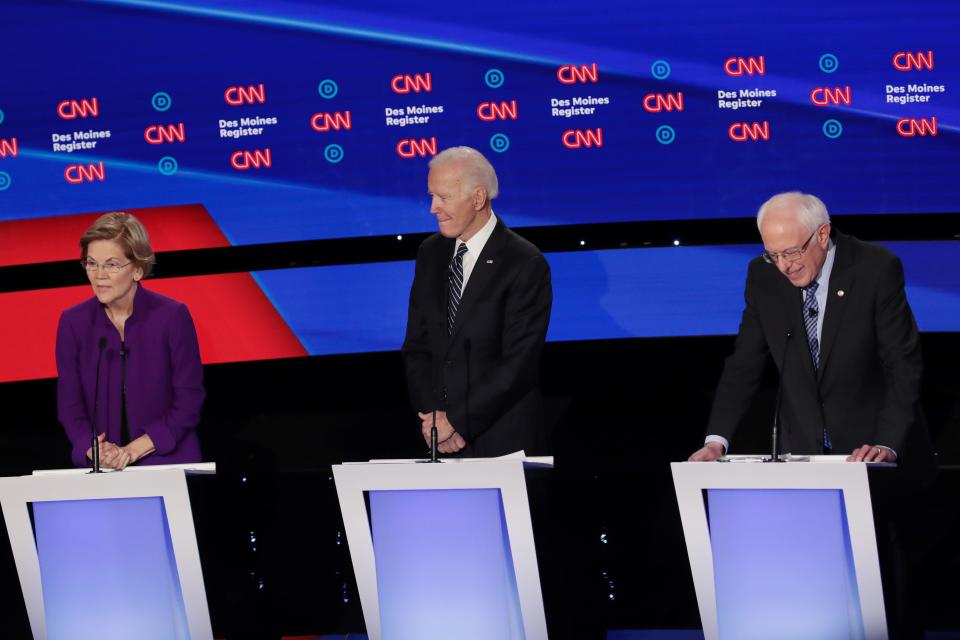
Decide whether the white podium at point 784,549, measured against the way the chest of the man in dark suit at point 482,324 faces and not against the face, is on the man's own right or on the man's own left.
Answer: on the man's own left

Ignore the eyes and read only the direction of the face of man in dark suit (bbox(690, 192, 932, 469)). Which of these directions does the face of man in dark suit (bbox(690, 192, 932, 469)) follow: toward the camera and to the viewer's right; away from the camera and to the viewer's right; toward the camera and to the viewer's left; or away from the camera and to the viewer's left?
toward the camera and to the viewer's left

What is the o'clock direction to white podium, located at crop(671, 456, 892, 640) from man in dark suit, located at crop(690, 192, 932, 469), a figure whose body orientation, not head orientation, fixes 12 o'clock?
The white podium is roughly at 11 o'clock from the man in dark suit.

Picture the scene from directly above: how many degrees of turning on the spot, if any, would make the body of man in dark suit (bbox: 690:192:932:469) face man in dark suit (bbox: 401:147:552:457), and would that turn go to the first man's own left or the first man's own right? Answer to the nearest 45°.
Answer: approximately 45° to the first man's own right

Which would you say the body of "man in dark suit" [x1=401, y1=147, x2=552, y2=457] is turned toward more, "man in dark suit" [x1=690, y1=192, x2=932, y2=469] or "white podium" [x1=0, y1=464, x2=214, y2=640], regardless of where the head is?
the white podium

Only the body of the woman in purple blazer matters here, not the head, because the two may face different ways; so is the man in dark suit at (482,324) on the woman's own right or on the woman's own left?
on the woman's own left

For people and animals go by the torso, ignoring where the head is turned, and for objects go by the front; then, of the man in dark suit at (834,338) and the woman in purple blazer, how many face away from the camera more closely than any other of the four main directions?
0

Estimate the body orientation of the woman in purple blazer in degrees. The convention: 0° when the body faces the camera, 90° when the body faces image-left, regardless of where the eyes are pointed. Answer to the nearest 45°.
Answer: approximately 45°

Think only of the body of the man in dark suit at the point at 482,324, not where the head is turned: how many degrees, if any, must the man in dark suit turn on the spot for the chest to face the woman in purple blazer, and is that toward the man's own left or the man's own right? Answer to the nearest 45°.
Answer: approximately 45° to the man's own right

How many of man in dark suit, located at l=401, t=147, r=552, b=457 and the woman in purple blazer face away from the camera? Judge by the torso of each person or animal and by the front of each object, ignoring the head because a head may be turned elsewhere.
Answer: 0

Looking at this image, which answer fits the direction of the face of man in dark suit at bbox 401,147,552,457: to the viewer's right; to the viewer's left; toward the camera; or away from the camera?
to the viewer's left
